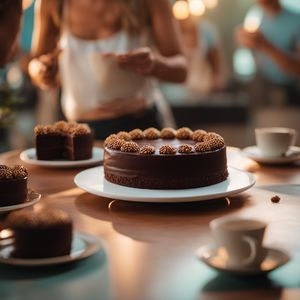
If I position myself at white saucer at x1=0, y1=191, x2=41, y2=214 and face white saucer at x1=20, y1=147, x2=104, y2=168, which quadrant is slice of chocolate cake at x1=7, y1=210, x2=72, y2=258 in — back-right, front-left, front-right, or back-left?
back-right

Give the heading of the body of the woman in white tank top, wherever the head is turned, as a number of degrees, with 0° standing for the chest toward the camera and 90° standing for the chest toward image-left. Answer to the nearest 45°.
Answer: approximately 0°

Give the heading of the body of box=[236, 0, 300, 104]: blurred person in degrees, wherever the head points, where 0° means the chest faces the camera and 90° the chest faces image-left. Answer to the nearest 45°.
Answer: approximately 45°

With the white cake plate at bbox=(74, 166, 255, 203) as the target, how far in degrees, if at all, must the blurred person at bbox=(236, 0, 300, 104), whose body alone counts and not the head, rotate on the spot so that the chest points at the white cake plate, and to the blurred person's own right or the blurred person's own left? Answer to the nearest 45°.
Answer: approximately 45° to the blurred person's own left

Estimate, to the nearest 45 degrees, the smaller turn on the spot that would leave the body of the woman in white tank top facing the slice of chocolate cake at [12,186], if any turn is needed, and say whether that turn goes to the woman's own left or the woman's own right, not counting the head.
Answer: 0° — they already face it

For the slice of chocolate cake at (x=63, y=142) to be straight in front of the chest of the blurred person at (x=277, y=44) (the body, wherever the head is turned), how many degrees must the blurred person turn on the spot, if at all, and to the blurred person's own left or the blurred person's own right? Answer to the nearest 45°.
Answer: approximately 45° to the blurred person's own left

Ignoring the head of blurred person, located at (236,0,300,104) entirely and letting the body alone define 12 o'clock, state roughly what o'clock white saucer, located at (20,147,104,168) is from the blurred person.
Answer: The white saucer is roughly at 11 o'clock from the blurred person.

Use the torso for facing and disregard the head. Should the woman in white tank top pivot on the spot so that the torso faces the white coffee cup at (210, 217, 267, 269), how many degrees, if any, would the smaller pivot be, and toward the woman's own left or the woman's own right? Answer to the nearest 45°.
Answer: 0° — they already face it

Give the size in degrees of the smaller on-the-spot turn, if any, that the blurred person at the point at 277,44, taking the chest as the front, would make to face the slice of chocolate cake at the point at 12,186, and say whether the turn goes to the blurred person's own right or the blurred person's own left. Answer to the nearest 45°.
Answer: approximately 45° to the blurred person's own left
